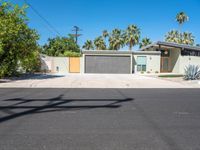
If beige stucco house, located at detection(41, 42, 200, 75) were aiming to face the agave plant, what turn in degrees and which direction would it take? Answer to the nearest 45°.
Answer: approximately 45° to its left

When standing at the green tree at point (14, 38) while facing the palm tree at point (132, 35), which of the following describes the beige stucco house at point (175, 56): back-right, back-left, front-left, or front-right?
front-right

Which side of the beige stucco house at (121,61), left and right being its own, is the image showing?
front

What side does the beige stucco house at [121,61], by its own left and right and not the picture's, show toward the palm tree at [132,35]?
back

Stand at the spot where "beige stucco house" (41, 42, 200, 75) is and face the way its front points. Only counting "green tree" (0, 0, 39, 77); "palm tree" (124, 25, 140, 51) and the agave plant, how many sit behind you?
1

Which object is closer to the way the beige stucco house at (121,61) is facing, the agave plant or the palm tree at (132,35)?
the agave plant

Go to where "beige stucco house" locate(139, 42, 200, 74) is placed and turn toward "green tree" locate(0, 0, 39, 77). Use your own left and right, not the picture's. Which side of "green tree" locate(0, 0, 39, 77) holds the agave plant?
left

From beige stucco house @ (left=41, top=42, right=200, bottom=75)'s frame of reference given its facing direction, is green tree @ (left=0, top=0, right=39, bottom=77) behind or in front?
in front
